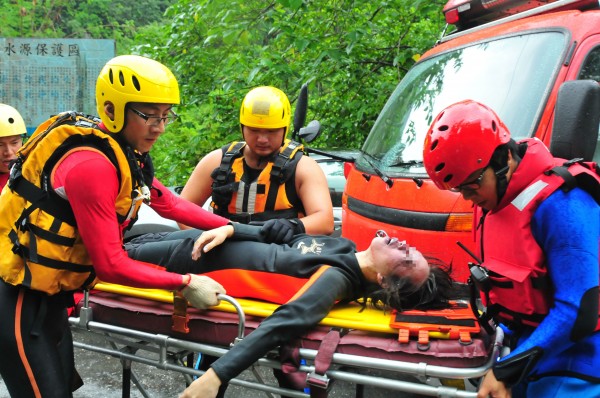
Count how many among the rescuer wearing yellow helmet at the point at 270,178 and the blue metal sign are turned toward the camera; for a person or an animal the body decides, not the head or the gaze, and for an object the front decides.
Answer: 2

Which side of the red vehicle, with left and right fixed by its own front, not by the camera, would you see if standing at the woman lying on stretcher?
front

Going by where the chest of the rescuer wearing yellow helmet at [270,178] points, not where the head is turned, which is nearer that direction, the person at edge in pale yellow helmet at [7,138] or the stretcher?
the stretcher

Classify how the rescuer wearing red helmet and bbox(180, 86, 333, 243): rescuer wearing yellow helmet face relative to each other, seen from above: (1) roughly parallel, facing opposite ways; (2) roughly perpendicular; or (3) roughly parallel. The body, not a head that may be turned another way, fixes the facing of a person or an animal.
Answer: roughly perpendicular

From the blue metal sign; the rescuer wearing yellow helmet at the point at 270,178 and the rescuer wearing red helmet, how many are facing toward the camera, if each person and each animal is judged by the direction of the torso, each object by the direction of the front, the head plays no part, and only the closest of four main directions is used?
2

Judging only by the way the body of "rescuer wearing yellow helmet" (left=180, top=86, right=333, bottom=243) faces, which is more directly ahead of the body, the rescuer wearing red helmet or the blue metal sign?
the rescuer wearing red helmet

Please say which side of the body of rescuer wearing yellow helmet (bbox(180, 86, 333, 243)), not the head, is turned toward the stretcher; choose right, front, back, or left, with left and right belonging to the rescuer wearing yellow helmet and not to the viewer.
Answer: front

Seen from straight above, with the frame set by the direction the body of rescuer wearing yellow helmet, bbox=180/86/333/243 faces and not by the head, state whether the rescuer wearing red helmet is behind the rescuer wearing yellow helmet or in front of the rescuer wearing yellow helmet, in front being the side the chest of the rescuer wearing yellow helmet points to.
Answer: in front

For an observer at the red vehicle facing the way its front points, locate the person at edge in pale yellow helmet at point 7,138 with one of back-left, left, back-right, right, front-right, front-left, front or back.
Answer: front-right

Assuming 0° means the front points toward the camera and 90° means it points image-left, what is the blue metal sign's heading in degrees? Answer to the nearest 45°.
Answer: approximately 0°

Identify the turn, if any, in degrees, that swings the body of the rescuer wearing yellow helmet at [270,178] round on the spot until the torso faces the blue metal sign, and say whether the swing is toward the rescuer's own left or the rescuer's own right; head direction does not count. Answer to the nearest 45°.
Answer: approximately 135° to the rescuer's own right

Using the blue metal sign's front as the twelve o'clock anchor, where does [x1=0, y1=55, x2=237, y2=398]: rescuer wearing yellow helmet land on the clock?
The rescuer wearing yellow helmet is roughly at 12 o'clock from the blue metal sign.

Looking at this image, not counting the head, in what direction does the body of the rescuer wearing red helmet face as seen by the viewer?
to the viewer's left
